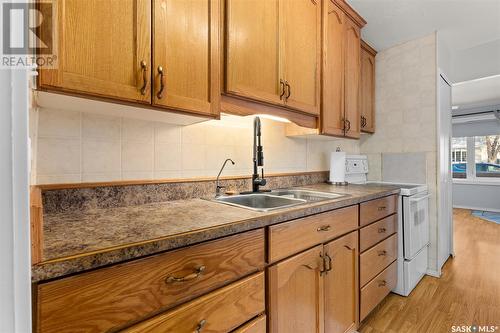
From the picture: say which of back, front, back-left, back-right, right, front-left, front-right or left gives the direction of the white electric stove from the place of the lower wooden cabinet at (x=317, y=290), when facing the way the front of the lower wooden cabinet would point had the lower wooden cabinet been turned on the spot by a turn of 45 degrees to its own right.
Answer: back-left

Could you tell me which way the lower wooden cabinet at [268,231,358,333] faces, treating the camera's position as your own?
facing the viewer and to the right of the viewer

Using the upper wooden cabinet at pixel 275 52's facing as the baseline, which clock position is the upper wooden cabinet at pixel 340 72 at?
the upper wooden cabinet at pixel 340 72 is roughly at 9 o'clock from the upper wooden cabinet at pixel 275 52.

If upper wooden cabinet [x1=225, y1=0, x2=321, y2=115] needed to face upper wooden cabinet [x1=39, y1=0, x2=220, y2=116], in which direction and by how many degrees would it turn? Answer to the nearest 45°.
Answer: approximately 90° to its right

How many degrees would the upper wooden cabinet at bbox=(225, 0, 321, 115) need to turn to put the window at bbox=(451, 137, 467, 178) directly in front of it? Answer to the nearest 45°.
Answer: approximately 90° to its left

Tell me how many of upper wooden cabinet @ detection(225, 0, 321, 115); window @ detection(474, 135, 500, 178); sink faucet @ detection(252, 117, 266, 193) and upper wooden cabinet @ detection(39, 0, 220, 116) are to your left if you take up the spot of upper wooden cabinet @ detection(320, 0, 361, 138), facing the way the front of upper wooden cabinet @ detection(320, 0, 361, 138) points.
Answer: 1

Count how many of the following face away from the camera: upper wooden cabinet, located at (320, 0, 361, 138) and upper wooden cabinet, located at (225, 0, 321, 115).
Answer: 0

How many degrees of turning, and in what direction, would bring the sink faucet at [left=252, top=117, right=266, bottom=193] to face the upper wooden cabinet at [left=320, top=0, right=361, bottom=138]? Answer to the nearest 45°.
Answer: approximately 90° to its left

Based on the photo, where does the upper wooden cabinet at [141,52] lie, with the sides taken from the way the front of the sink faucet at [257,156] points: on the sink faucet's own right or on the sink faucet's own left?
on the sink faucet's own right

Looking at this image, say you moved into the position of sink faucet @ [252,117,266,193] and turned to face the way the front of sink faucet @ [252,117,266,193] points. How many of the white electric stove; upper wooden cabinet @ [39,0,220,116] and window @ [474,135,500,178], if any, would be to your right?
1

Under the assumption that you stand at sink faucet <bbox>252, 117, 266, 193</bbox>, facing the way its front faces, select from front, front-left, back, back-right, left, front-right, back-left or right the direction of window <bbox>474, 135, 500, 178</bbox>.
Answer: left

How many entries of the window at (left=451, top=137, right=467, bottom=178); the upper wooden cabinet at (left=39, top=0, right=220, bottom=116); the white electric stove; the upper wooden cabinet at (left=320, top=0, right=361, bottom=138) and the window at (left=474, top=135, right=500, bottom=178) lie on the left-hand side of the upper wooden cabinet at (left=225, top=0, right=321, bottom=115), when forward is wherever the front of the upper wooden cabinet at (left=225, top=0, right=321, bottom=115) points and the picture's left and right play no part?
4
